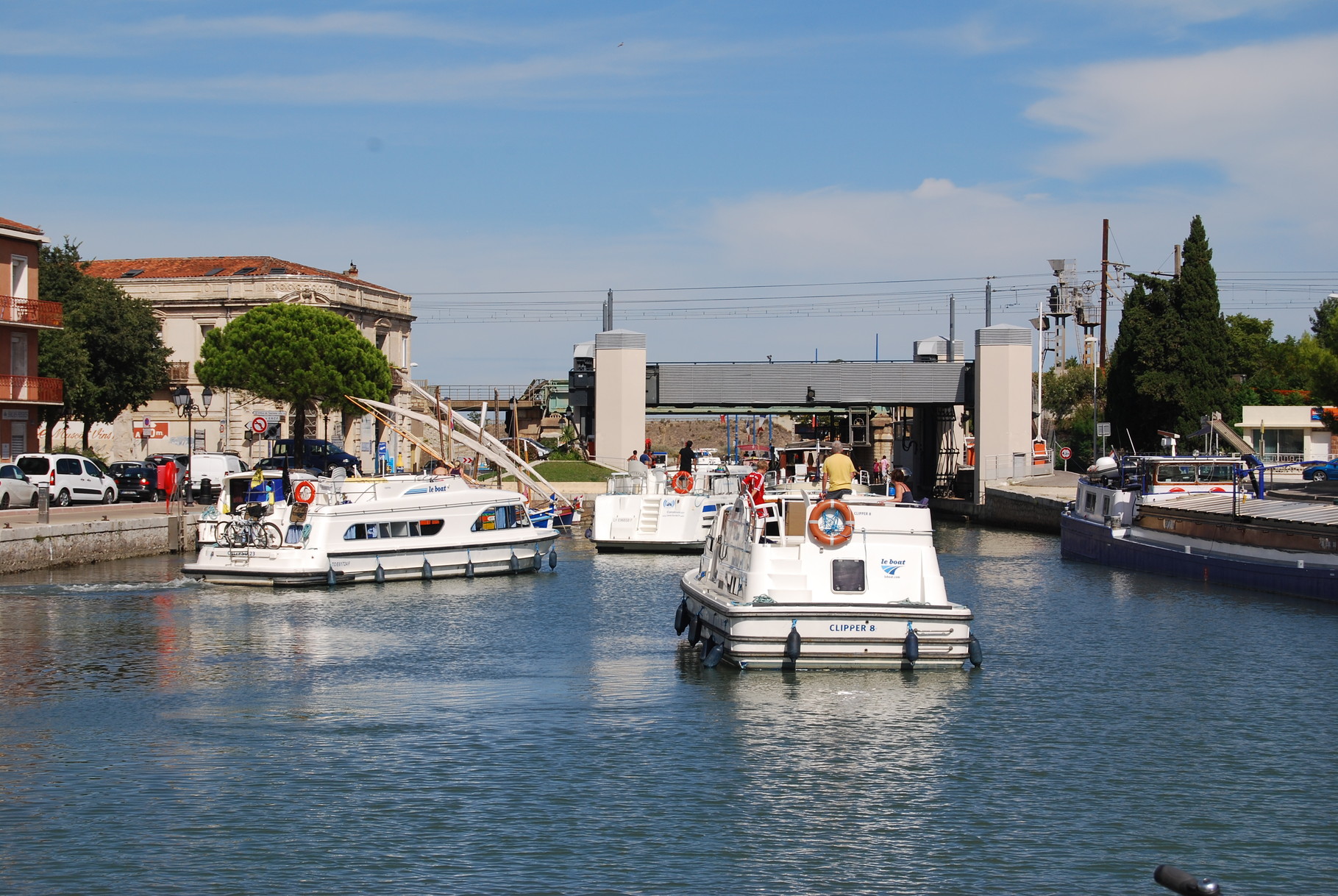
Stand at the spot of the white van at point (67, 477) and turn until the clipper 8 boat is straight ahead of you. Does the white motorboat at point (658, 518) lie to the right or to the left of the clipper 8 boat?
left

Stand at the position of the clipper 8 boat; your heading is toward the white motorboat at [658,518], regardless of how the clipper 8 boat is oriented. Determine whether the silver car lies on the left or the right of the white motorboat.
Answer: left

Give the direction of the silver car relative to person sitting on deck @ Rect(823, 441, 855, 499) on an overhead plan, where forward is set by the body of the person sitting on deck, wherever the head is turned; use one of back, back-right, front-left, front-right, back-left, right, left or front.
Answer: front-left

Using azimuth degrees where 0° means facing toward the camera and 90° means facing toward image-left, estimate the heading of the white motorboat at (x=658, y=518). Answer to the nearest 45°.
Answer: approximately 225°

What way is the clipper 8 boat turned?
away from the camera

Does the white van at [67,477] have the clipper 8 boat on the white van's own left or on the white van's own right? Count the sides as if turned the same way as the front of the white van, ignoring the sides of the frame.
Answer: on the white van's own right

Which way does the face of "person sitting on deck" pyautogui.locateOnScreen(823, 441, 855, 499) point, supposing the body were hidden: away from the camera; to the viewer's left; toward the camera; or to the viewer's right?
away from the camera

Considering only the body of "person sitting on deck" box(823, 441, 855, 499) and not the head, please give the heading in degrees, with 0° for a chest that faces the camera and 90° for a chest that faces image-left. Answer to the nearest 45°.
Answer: approximately 180°

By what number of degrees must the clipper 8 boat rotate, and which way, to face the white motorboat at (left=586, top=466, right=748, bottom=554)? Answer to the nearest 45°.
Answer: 0° — it already faces it

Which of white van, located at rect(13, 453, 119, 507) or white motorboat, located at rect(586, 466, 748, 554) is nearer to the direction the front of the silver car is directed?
the white van

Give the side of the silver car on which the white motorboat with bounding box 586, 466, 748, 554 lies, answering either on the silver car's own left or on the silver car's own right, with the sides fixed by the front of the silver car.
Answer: on the silver car's own right
